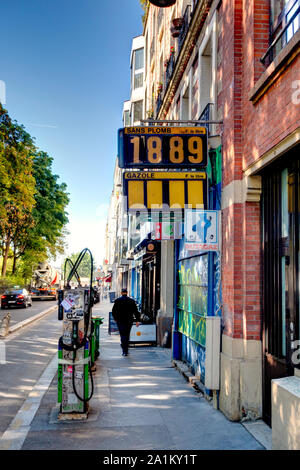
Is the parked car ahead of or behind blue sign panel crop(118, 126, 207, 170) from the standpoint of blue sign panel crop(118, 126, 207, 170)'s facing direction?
behind

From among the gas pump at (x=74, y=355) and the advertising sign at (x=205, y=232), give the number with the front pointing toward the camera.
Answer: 2

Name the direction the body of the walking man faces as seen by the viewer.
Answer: away from the camera

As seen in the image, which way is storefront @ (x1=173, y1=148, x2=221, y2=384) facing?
to the viewer's left

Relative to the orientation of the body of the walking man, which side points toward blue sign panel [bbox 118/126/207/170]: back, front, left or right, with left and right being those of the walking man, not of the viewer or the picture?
back

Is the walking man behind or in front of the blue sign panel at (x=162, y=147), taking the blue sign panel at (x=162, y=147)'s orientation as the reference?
behind

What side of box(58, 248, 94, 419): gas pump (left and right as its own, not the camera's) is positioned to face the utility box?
left
